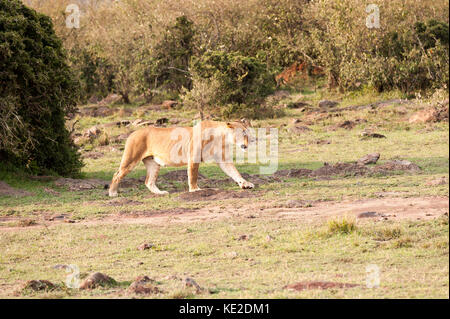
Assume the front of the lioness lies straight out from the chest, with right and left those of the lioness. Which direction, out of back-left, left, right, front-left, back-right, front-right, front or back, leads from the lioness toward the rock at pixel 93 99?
left

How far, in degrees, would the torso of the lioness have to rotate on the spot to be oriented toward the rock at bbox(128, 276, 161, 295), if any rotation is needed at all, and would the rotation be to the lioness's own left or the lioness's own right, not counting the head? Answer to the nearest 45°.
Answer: approximately 90° to the lioness's own right

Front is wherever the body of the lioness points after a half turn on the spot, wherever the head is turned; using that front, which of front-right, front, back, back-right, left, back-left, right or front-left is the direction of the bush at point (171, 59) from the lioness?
right

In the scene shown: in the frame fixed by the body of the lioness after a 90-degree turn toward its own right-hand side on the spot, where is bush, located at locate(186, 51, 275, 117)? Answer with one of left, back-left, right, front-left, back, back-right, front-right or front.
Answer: back

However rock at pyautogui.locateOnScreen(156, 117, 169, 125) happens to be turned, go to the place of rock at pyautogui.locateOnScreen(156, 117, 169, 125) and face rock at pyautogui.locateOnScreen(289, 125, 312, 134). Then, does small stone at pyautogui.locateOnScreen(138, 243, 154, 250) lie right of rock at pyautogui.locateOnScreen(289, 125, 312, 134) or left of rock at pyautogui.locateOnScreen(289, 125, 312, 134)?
right

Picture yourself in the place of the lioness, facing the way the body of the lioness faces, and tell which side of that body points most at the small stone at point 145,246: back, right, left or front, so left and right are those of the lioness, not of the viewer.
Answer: right

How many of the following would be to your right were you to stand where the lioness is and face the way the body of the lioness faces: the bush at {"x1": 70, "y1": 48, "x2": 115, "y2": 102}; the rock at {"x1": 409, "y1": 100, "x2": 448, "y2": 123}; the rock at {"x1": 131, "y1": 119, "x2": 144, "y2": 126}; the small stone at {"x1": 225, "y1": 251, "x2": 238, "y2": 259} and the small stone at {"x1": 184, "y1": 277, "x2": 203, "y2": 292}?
2

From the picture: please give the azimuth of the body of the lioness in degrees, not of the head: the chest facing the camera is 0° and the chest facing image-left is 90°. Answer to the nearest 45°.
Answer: approximately 270°

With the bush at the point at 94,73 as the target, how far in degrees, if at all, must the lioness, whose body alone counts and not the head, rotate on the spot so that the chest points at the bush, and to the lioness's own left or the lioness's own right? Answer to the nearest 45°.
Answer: approximately 90° to the lioness's own left

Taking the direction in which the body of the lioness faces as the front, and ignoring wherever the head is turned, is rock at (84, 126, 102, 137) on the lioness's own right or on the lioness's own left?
on the lioness's own left

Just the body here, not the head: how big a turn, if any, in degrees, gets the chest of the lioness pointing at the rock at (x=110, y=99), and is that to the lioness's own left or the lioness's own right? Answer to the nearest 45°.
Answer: approximately 90° to the lioness's own left

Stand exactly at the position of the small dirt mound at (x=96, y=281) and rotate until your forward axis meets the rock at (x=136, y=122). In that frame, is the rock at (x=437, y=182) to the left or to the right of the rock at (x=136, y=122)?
right

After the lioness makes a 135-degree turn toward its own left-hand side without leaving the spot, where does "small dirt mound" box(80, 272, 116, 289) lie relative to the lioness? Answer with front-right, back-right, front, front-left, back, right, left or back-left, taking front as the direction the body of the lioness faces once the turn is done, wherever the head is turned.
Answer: back-left

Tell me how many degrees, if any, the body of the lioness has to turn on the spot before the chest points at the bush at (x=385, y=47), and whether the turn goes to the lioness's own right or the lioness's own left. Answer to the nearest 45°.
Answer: approximately 45° to the lioness's own left

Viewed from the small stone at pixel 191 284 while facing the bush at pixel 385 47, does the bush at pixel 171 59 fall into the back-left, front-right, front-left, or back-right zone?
front-left

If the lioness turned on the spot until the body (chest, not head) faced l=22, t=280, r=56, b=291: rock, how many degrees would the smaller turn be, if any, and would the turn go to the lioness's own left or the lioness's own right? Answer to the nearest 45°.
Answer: approximately 90° to the lioness's own right

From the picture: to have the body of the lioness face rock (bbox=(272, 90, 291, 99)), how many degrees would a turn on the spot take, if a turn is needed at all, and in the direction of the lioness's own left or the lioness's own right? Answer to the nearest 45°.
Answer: approximately 90° to the lioness's own left

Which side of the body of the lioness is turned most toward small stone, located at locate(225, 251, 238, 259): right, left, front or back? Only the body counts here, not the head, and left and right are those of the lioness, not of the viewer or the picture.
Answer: right

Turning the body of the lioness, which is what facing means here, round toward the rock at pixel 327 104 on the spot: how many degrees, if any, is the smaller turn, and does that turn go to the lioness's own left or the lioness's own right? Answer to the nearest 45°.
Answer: approximately 90° to the lioness's own left

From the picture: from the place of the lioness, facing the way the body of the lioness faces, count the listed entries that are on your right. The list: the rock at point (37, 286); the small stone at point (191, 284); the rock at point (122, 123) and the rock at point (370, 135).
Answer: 2

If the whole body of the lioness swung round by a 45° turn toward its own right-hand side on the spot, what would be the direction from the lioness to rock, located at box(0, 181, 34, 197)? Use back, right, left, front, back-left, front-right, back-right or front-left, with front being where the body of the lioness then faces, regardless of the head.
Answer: back-right
